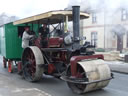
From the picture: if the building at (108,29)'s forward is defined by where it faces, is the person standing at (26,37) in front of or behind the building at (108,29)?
in front

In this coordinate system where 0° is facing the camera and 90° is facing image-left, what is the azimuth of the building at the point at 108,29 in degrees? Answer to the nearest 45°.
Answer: approximately 45°

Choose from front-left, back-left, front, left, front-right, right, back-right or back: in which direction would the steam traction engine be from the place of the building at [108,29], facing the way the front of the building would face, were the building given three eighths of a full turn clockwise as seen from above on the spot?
back

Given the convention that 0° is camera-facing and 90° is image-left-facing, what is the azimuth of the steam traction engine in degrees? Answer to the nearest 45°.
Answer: approximately 315°
